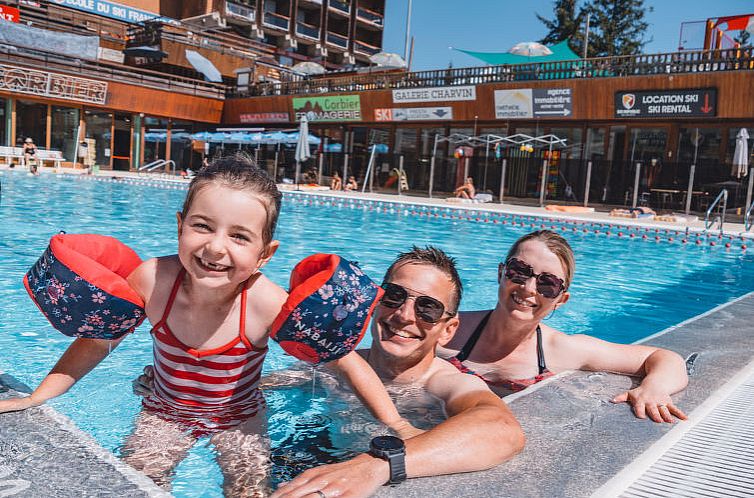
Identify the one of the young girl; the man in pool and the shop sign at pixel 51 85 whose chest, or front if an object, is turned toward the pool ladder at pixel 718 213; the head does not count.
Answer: the shop sign

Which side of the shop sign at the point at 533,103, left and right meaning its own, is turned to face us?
front

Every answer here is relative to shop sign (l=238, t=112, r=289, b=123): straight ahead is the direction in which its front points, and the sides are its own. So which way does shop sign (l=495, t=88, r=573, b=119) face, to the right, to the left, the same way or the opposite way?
the same way

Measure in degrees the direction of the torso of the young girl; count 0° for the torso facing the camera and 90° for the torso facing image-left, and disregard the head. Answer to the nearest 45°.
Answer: approximately 0°

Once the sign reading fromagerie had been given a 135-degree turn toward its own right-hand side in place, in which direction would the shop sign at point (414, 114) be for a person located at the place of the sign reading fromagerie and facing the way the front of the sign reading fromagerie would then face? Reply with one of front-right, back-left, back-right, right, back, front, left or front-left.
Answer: back

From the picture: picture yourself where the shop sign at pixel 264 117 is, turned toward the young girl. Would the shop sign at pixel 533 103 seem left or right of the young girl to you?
left

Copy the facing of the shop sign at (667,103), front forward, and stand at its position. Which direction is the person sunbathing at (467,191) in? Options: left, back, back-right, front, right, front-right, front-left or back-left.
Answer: right

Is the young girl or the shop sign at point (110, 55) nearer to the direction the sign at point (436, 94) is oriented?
the young girl

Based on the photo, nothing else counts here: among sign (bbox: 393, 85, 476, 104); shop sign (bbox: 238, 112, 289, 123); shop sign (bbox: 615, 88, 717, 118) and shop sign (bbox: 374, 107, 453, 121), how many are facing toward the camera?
4

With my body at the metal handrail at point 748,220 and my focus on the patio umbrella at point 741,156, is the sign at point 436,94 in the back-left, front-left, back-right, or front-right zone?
front-left

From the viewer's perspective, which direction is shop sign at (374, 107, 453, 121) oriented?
toward the camera

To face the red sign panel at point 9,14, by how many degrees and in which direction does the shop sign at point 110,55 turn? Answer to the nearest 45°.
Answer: approximately 90° to its right

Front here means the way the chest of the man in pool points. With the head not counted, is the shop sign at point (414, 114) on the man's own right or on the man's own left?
on the man's own right
